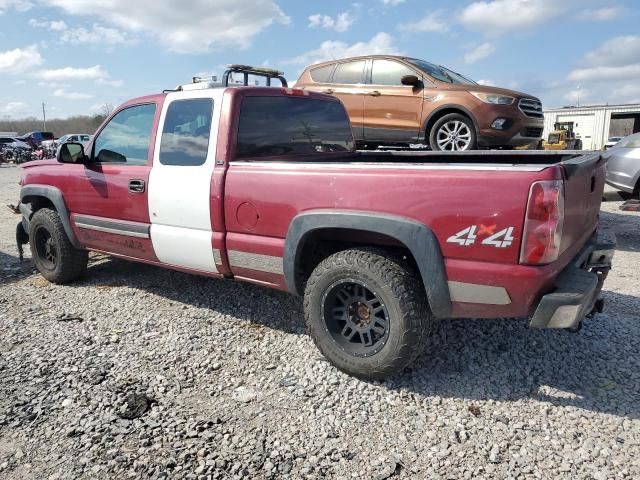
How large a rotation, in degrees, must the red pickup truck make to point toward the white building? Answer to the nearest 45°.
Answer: approximately 90° to its right

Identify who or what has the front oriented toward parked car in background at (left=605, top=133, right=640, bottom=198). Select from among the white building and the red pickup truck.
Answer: the white building

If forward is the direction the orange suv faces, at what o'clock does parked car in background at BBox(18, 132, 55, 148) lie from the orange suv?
The parked car in background is roughly at 6 o'clock from the orange suv.

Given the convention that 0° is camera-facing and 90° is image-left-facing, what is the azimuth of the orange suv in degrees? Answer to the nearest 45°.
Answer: approximately 315°

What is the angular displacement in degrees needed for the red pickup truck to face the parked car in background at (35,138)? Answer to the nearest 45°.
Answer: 0° — it already faces it

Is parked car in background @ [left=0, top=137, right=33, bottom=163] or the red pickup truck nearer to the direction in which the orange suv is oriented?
the red pickup truck

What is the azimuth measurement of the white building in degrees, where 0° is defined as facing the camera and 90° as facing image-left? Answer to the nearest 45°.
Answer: approximately 0°

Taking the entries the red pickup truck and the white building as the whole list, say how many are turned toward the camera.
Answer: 1

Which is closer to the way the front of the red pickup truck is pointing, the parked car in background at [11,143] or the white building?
the parked car in background

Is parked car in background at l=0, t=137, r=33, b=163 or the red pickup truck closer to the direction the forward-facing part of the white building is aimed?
the red pickup truck

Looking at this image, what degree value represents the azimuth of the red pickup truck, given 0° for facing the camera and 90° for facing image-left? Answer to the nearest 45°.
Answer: approximately 135°

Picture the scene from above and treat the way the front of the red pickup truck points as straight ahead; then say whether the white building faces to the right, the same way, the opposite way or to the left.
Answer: to the left

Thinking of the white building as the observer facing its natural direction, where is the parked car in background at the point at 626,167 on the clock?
The parked car in background is roughly at 12 o'clock from the white building.
